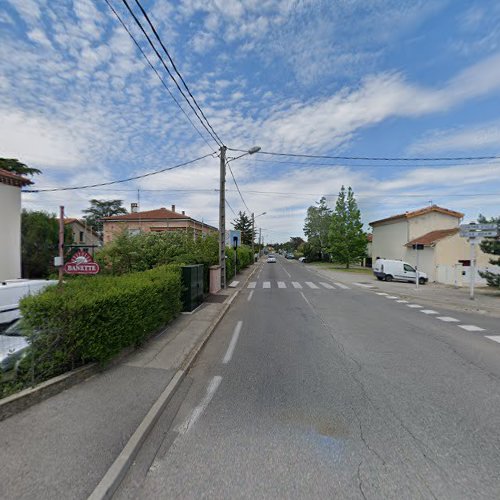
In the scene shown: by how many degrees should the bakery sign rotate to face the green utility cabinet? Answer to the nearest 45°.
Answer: approximately 135° to its left

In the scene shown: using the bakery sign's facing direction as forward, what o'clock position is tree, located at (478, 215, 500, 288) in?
The tree is roughly at 9 o'clock from the bakery sign.

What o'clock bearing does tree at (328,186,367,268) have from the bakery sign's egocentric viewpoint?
The tree is roughly at 8 o'clock from the bakery sign.

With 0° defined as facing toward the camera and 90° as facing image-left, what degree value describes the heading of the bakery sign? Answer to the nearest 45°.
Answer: approximately 0°

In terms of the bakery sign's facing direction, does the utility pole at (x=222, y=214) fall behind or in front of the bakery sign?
behind

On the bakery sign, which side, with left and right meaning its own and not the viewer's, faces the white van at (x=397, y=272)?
left
